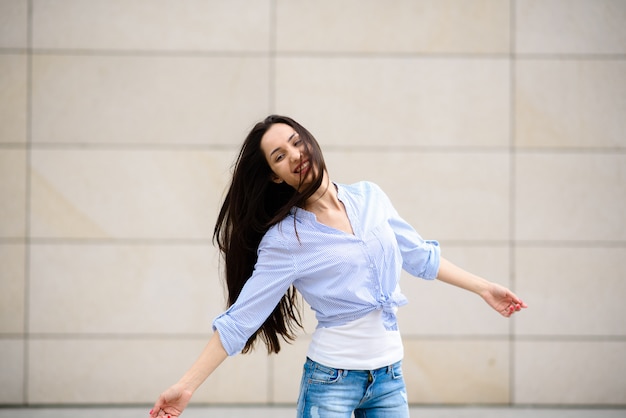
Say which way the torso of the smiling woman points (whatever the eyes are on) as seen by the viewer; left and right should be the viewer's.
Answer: facing the viewer and to the right of the viewer
